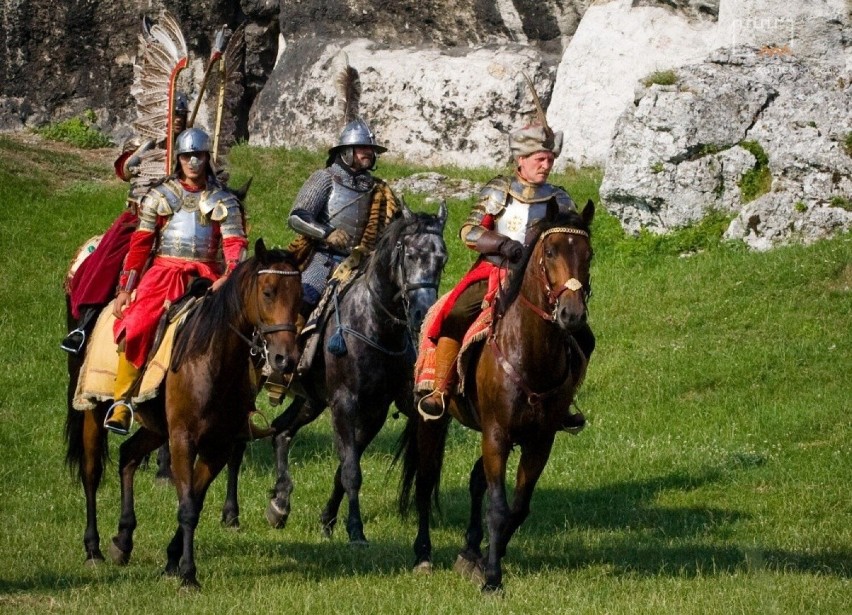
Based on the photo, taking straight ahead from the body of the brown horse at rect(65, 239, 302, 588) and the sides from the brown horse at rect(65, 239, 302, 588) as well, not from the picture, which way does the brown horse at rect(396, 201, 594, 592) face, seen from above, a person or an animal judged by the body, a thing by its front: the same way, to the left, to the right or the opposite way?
the same way

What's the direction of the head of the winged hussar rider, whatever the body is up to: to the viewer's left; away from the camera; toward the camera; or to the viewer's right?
toward the camera

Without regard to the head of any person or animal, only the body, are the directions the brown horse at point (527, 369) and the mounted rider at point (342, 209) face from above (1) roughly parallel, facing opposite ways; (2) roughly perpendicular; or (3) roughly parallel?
roughly parallel

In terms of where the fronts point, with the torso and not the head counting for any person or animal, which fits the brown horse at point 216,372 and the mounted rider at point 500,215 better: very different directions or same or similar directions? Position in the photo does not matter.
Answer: same or similar directions

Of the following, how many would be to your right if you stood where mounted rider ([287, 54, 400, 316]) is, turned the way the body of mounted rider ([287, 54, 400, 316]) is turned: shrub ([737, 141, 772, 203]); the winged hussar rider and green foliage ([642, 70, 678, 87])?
1

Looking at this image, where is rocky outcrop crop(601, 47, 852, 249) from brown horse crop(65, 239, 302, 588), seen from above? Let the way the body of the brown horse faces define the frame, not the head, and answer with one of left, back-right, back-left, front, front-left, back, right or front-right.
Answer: left

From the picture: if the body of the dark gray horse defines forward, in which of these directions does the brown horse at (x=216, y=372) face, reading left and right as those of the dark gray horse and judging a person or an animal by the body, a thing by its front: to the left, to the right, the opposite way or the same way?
the same way

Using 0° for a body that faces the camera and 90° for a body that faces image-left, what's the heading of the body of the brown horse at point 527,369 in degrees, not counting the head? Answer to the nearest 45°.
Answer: approximately 315°

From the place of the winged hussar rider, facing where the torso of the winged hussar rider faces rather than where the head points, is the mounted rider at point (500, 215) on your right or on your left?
on your left

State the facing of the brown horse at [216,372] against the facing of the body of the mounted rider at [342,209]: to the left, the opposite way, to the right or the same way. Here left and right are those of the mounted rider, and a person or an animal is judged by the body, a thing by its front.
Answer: the same way

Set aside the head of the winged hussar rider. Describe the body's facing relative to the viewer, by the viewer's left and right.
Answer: facing the viewer

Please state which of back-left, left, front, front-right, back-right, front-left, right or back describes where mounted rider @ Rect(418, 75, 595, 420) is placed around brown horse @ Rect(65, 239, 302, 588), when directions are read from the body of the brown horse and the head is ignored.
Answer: front-left

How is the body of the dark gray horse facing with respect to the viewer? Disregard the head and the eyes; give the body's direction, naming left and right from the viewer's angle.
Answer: facing the viewer and to the right of the viewer

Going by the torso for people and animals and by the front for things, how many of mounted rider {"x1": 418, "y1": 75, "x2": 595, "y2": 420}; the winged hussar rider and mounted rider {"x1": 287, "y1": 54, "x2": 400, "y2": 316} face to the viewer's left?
0

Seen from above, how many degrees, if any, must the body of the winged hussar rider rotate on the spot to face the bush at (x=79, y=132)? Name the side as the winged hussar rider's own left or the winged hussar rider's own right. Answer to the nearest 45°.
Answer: approximately 180°
